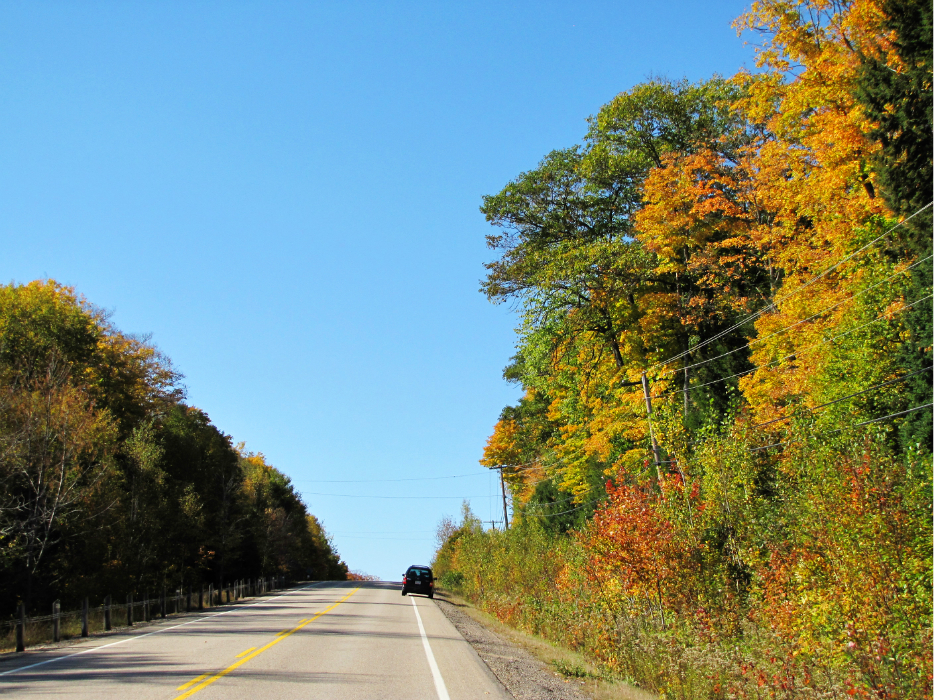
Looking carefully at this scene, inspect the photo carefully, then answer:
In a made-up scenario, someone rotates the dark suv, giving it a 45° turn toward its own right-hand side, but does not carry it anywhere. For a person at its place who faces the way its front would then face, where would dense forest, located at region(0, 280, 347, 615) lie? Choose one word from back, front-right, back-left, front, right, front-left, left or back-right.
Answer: back

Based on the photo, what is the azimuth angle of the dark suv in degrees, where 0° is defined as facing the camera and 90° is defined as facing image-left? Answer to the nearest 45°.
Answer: approximately 180°

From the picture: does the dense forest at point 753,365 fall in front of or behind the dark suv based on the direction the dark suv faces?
behind
